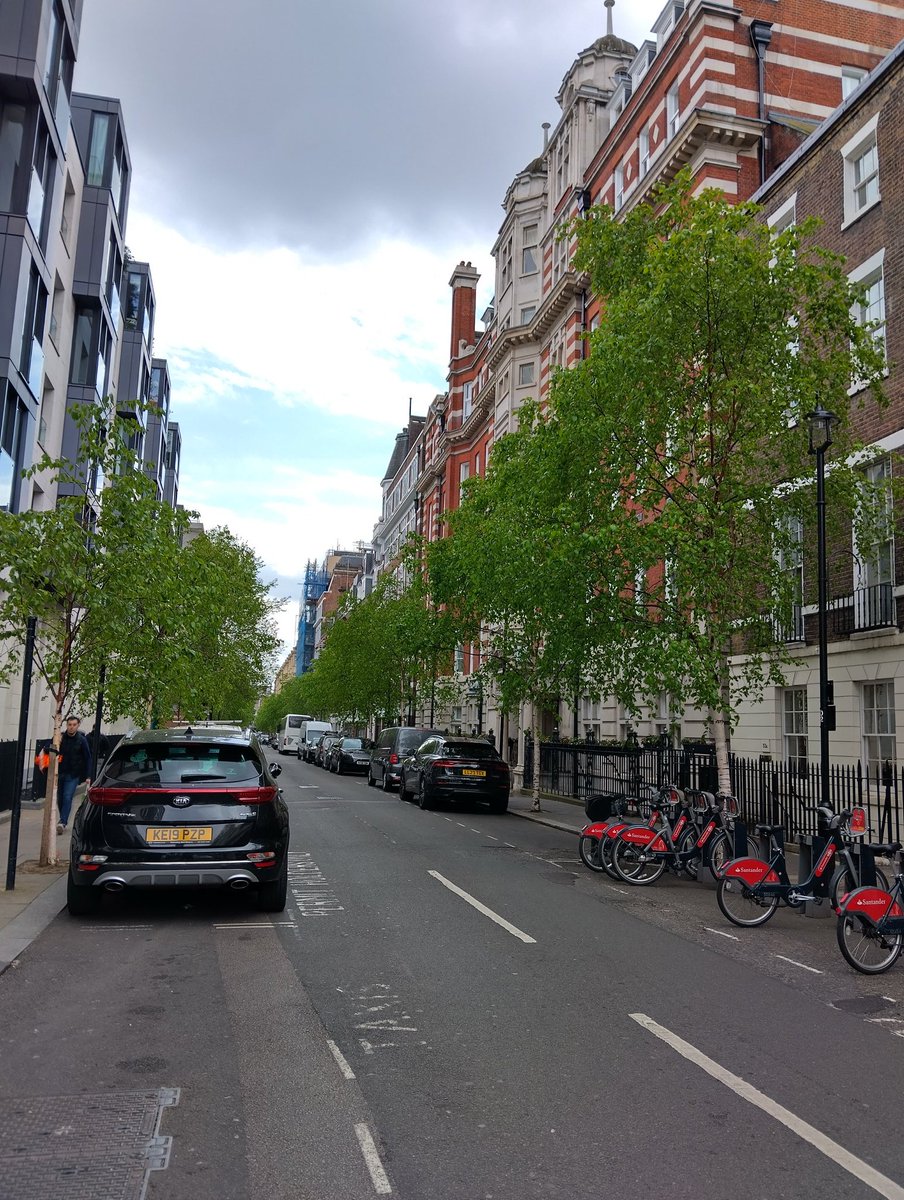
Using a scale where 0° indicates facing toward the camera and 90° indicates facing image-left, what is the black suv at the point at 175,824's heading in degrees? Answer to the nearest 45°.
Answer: approximately 180°

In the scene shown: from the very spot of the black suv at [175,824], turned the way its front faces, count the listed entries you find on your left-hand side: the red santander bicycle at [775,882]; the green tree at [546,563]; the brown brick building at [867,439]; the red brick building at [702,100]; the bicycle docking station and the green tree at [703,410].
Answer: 0

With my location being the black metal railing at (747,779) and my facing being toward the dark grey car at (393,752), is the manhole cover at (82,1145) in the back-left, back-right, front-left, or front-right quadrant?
back-left

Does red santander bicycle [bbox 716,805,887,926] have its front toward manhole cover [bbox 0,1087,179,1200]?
no

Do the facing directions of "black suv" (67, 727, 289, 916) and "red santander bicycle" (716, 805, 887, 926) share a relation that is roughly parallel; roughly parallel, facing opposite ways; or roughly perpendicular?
roughly perpendicular

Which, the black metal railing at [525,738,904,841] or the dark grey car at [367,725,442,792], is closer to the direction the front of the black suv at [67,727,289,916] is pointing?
the dark grey car

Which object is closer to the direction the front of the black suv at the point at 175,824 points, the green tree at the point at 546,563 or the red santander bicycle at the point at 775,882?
the green tree

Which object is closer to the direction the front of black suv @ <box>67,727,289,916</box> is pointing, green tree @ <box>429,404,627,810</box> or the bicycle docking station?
the green tree

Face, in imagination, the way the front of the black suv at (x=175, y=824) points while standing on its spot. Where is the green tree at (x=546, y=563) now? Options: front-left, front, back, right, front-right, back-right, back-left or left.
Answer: front-right

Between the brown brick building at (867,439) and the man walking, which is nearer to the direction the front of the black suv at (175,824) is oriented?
the man walking

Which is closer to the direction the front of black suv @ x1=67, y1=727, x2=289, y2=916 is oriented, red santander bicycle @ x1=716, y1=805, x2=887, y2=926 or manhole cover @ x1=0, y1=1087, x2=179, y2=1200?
the red santander bicycle

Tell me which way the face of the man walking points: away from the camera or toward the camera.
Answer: toward the camera
